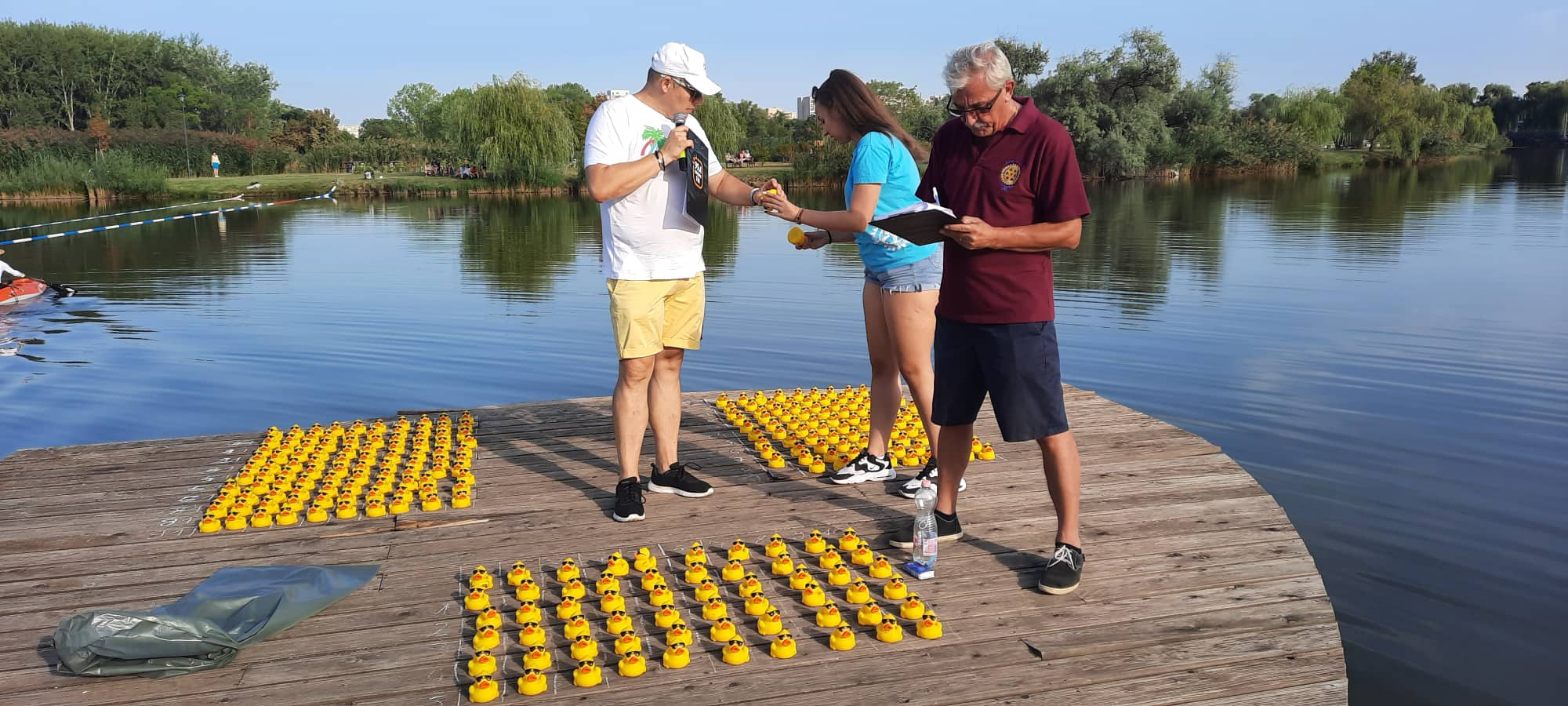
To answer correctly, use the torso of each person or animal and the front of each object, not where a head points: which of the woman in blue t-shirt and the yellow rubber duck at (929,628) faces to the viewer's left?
the woman in blue t-shirt

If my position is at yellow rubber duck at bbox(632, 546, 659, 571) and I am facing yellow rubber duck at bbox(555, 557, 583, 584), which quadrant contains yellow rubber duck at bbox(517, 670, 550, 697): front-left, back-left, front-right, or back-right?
front-left

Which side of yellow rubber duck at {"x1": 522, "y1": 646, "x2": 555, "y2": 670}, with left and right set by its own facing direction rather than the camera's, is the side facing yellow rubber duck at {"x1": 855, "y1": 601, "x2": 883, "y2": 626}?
left

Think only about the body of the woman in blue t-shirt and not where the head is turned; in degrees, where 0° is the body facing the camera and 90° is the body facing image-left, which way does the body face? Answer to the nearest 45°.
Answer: approximately 90°

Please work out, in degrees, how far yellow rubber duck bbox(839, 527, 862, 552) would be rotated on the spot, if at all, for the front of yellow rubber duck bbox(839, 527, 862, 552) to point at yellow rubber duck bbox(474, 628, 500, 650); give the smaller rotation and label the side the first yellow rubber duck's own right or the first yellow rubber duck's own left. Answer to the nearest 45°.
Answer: approximately 45° to the first yellow rubber duck's own right

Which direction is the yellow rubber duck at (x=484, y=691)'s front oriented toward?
toward the camera

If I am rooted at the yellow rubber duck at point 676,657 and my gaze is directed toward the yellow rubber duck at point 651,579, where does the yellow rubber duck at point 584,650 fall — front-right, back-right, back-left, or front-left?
front-left

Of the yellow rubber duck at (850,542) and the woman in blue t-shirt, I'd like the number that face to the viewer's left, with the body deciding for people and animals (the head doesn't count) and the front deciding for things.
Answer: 1

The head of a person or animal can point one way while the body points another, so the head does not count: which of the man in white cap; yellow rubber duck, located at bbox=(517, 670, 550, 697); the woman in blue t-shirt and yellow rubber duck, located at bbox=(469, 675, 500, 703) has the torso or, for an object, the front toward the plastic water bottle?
the man in white cap

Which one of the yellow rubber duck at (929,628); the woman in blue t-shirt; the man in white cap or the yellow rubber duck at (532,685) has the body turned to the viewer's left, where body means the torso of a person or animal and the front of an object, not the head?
the woman in blue t-shirt

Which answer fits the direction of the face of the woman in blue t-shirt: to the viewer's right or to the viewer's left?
to the viewer's left

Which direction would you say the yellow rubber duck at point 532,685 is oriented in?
toward the camera

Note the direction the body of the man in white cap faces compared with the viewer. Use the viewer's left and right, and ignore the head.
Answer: facing the viewer and to the right of the viewer

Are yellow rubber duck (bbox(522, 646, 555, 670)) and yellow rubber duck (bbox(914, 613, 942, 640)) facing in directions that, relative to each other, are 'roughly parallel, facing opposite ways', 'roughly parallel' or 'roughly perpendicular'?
roughly parallel

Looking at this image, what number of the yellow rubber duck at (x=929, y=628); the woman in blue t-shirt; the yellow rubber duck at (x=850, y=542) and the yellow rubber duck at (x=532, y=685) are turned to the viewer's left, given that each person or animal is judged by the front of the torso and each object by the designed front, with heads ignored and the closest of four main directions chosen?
1

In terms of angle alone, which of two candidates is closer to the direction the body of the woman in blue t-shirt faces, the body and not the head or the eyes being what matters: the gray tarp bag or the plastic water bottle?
the gray tarp bag

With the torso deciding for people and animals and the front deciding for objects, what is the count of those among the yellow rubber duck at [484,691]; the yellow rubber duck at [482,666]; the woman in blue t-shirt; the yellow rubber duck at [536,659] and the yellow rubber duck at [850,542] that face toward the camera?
4

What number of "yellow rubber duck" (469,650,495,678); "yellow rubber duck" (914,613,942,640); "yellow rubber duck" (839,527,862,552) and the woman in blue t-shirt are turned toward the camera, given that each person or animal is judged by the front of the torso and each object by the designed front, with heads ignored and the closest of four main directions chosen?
3
